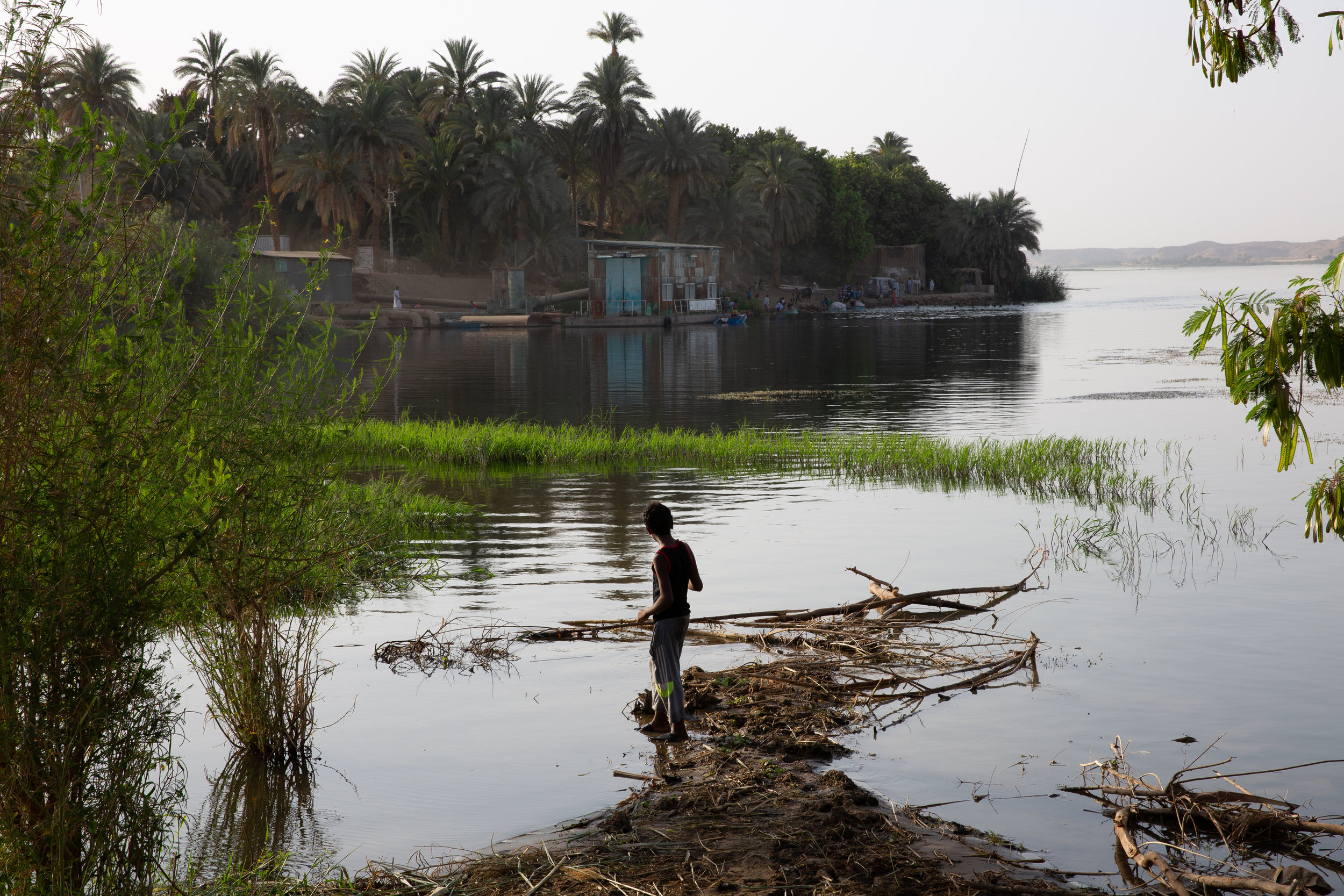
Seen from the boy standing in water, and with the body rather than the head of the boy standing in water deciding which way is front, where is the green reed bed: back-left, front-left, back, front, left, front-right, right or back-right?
front-right

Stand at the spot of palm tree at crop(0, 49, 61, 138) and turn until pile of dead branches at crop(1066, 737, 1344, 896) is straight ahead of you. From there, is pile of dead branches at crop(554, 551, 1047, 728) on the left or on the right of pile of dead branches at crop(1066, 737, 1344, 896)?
left

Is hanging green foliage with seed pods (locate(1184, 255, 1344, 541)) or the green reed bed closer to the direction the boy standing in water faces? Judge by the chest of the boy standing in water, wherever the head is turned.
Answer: the green reed bed

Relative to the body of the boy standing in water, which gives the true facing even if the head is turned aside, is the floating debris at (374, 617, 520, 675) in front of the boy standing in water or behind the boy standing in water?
in front
